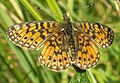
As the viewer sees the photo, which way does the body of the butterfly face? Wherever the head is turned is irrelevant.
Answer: away from the camera
